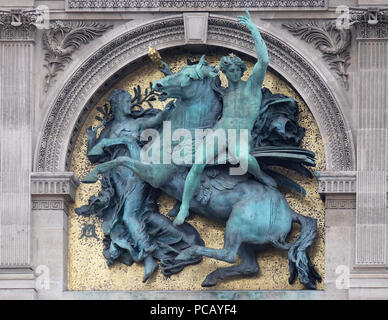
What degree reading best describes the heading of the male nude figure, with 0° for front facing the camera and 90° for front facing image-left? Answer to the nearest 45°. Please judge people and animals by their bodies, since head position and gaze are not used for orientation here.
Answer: approximately 0°
